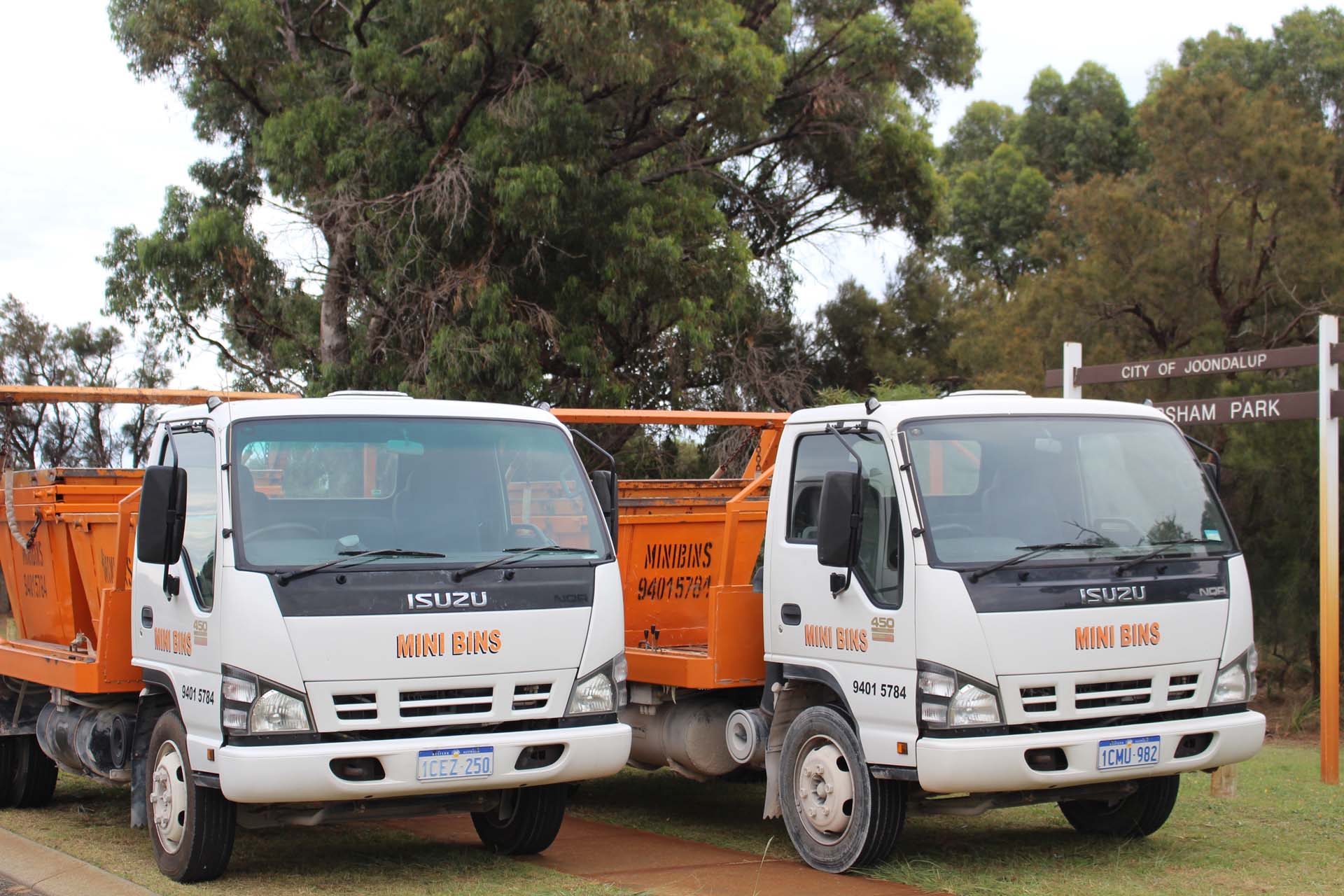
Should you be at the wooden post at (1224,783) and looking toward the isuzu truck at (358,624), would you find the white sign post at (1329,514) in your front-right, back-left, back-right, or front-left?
back-right

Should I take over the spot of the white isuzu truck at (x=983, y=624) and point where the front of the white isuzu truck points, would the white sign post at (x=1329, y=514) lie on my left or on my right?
on my left

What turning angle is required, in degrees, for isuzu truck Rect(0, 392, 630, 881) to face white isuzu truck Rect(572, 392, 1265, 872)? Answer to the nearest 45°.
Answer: approximately 45° to its left

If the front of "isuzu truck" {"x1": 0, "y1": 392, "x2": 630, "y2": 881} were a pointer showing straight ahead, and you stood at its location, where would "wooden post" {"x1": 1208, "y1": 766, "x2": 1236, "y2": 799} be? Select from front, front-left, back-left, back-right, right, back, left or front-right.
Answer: front-left

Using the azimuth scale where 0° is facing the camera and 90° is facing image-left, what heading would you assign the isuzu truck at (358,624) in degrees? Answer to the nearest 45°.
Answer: approximately 315°

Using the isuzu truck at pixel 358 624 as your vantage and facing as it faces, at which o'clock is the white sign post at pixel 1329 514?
The white sign post is roughly at 10 o'clock from the isuzu truck.

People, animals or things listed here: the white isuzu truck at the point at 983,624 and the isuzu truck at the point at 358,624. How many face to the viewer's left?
0

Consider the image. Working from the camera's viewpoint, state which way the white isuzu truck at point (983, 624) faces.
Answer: facing the viewer and to the right of the viewer

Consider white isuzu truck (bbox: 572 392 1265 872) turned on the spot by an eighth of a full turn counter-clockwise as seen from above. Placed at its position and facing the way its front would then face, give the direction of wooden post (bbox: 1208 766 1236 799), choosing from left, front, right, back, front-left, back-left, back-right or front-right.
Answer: front-left
